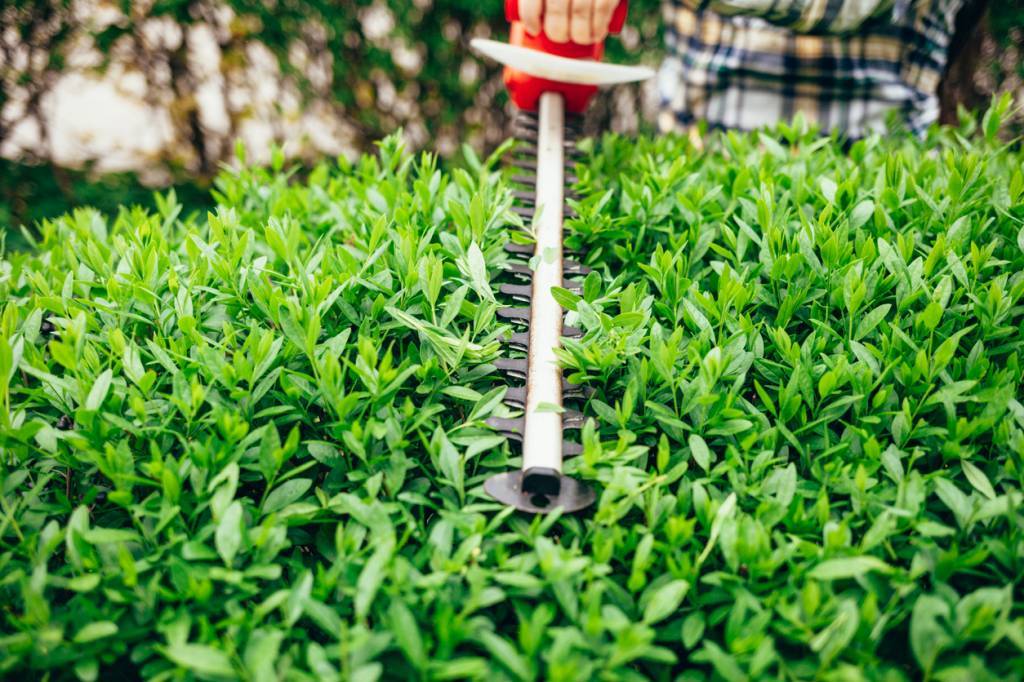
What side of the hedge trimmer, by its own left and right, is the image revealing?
front
